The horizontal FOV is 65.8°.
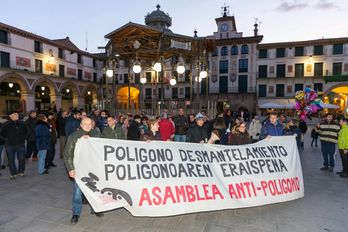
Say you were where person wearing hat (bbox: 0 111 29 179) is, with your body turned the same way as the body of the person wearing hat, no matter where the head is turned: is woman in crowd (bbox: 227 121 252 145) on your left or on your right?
on your left

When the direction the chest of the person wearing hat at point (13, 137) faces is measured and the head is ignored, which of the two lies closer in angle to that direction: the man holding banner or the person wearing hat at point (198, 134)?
the man holding banner

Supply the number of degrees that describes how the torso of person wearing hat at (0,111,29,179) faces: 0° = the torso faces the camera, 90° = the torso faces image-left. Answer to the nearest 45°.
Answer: approximately 0°

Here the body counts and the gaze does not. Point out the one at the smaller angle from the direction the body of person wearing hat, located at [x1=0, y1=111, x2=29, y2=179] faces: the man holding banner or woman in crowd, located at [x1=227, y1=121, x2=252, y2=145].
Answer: the man holding banner

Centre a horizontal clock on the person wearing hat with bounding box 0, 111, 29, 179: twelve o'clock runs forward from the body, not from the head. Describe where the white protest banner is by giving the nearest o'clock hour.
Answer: The white protest banner is roughly at 11 o'clock from the person wearing hat.
